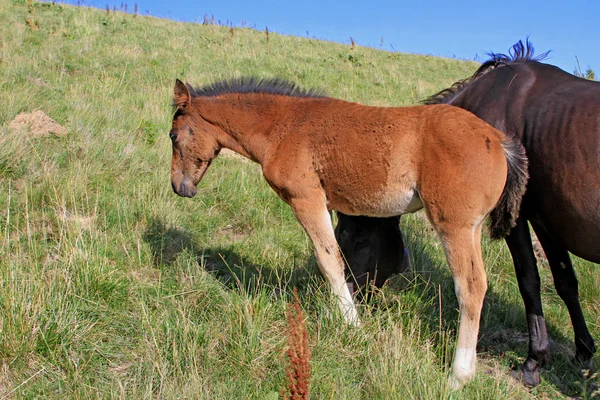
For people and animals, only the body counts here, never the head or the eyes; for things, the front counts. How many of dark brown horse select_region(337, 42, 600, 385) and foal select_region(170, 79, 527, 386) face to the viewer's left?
2

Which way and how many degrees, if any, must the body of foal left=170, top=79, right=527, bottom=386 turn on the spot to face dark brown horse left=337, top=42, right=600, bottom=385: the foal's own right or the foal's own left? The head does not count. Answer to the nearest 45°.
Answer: approximately 180°

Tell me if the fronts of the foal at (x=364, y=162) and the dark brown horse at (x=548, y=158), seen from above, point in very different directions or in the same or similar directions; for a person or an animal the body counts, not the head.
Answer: same or similar directions

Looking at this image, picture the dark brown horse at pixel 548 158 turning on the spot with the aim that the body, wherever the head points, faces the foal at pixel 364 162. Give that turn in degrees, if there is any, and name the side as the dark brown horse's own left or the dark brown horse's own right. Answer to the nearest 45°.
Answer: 0° — it already faces it

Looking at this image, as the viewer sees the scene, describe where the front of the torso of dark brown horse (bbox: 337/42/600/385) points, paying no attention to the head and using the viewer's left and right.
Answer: facing to the left of the viewer

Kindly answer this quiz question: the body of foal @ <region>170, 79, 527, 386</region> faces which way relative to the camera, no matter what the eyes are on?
to the viewer's left
